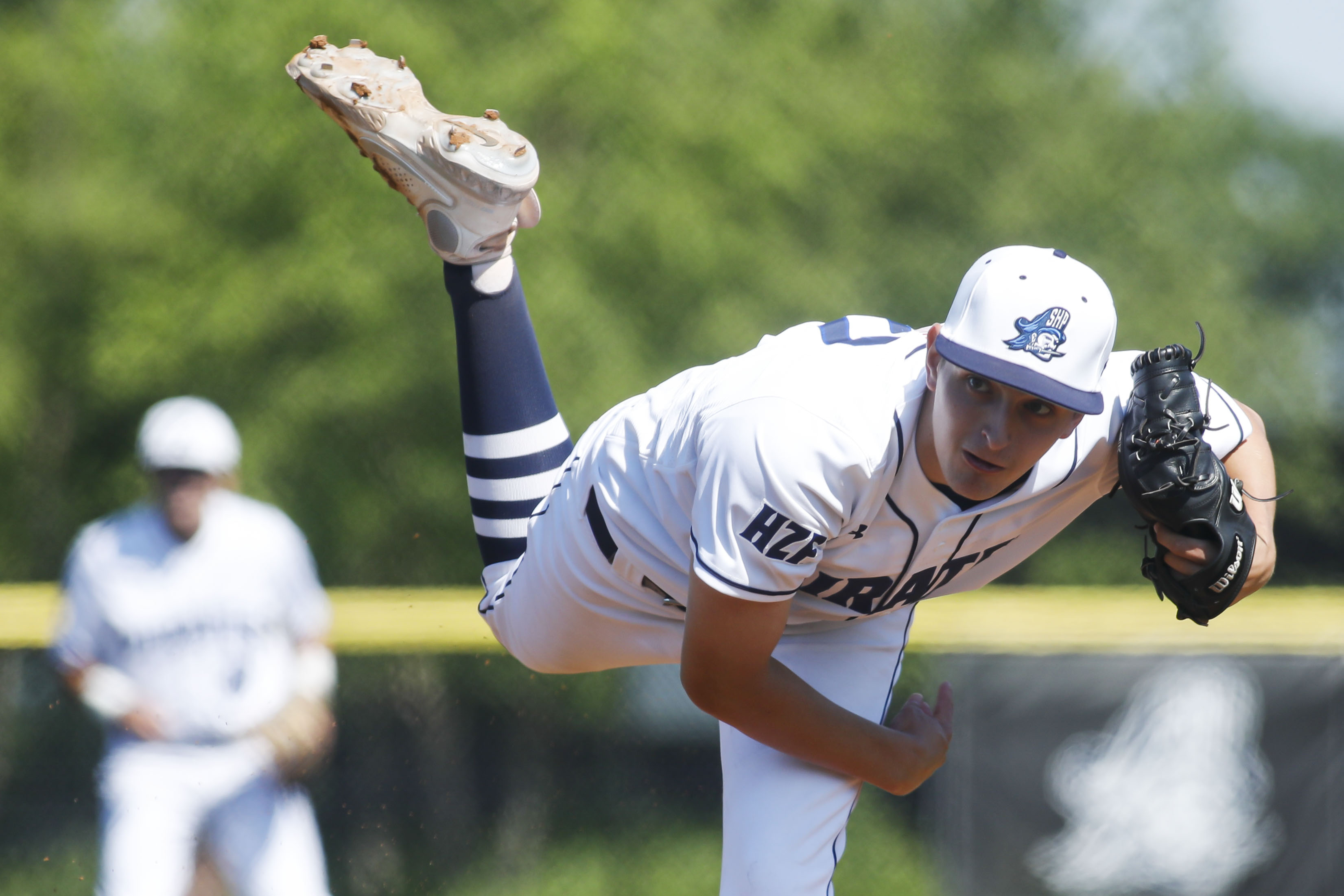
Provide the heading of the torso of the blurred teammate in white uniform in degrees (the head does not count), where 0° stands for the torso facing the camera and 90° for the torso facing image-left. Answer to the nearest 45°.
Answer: approximately 0°
